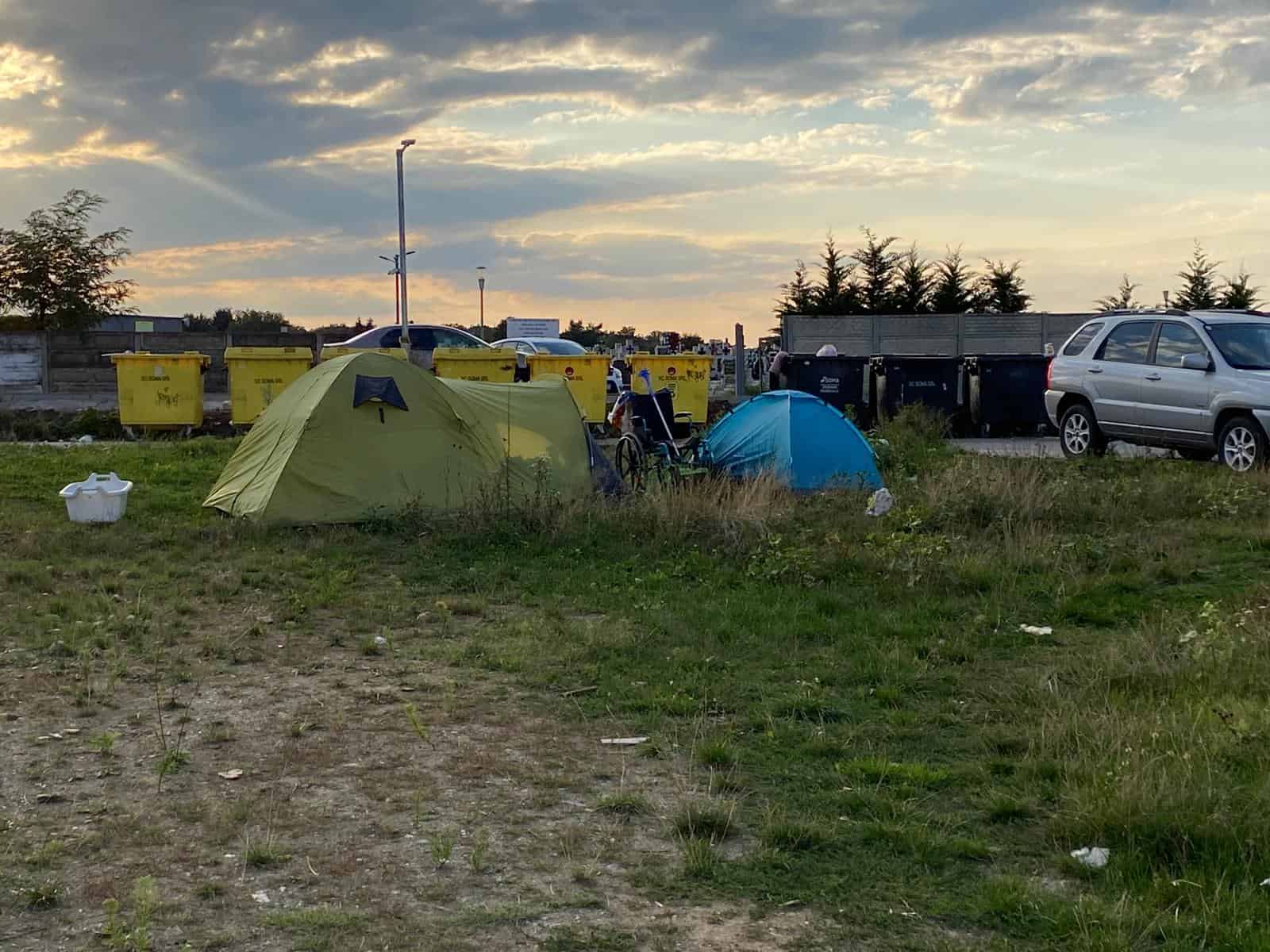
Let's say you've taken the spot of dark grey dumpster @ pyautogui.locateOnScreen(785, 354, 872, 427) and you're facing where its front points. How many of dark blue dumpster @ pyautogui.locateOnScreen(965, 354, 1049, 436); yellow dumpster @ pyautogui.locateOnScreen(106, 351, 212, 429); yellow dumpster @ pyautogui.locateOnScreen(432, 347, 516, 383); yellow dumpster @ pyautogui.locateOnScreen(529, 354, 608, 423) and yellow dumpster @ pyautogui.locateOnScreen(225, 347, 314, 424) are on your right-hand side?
4

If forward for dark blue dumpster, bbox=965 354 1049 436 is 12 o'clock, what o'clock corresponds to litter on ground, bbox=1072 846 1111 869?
The litter on ground is roughly at 12 o'clock from the dark blue dumpster.

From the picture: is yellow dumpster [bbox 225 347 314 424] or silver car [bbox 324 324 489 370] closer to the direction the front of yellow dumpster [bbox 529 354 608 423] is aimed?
the yellow dumpster

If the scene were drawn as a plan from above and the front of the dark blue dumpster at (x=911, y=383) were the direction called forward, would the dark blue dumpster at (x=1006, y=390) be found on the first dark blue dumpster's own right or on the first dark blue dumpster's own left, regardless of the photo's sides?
on the first dark blue dumpster's own left

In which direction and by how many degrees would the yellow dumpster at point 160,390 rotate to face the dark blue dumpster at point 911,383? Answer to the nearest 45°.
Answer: approximately 90° to its left

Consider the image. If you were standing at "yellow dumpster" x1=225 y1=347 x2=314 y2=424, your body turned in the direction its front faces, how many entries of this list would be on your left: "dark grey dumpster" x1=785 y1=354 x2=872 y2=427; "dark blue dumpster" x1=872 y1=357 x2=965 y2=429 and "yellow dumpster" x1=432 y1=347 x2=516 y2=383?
3

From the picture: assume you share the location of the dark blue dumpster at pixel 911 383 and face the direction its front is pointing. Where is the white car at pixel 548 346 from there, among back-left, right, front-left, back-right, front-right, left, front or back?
back-right

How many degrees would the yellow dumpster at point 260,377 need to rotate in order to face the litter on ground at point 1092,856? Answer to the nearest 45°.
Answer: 0° — it already faces it

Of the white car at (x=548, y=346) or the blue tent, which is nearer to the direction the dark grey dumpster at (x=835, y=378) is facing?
the blue tent
